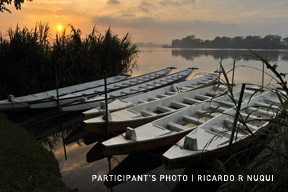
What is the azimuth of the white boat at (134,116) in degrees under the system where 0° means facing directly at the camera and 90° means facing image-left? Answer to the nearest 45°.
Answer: approximately 45°

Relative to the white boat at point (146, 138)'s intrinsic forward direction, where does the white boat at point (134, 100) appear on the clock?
the white boat at point (134, 100) is roughly at 4 o'clock from the white boat at point (146, 138).

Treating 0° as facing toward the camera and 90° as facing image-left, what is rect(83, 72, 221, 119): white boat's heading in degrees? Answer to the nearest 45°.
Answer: approximately 45°

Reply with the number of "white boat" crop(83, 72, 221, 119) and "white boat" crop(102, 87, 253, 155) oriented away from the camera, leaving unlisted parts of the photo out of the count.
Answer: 0

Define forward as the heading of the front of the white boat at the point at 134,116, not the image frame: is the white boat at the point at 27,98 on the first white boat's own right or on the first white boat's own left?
on the first white boat's own right

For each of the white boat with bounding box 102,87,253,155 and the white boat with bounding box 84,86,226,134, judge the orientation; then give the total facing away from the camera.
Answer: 0

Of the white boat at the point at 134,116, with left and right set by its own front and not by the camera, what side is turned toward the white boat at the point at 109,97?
right
